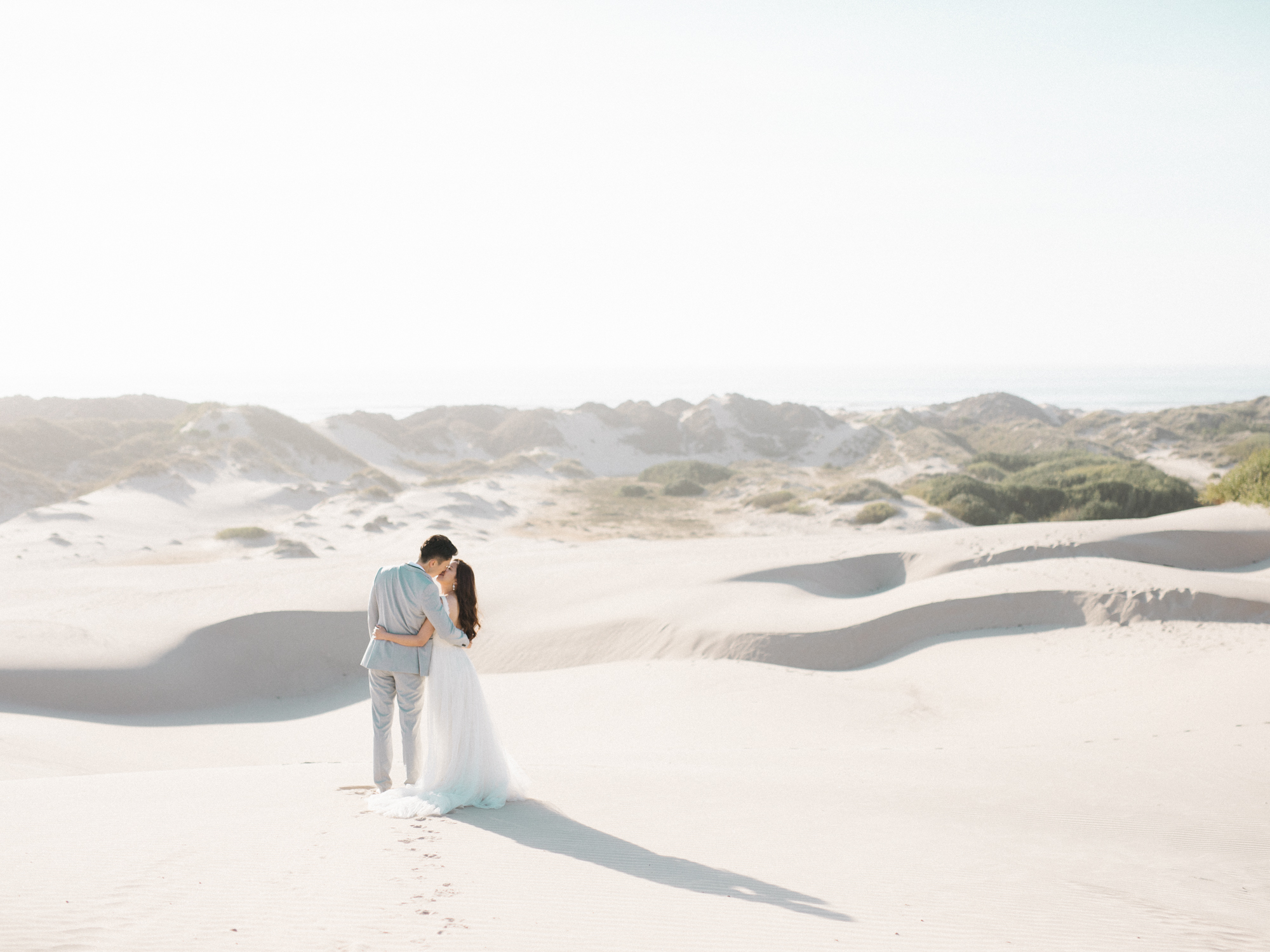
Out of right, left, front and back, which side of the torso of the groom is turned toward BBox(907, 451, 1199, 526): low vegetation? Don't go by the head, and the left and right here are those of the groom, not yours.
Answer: front

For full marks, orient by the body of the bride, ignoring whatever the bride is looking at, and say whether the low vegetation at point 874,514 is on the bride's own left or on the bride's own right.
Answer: on the bride's own right

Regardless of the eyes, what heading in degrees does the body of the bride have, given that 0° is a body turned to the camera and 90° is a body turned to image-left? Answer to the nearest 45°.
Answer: approximately 90°

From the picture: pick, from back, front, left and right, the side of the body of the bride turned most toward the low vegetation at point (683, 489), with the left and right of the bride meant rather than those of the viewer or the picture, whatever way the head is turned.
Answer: right

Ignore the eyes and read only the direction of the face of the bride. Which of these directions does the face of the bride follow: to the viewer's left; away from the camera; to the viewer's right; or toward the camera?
to the viewer's left

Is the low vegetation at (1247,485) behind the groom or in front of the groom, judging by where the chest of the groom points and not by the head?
in front

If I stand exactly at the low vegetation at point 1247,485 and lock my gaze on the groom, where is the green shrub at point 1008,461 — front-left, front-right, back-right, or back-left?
back-right

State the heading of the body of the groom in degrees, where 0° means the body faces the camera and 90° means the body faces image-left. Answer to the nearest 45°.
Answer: approximately 225°
